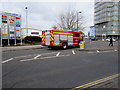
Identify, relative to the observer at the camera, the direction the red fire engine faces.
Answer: facing away from the viewer and to the right of the viewer
